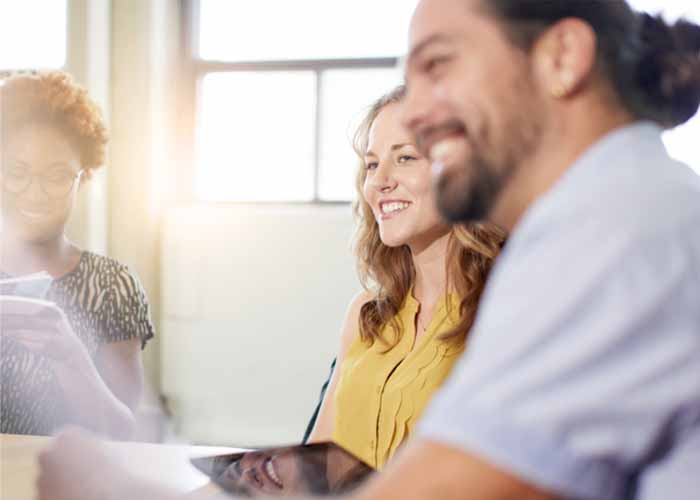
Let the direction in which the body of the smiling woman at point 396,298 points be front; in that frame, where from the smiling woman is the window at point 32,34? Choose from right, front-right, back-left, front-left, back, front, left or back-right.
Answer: right

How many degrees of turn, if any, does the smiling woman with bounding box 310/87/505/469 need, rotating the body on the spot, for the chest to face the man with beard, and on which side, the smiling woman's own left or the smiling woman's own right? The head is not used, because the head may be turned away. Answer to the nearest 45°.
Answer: approximately 45° to the smiling woman's own left

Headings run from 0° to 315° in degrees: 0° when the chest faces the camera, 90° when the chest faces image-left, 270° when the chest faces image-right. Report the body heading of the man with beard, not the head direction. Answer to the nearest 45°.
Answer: approximately 90°

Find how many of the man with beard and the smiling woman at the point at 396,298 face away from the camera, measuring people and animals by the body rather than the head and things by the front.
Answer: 0

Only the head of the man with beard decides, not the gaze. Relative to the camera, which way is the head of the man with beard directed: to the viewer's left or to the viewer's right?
to the viewer's left
